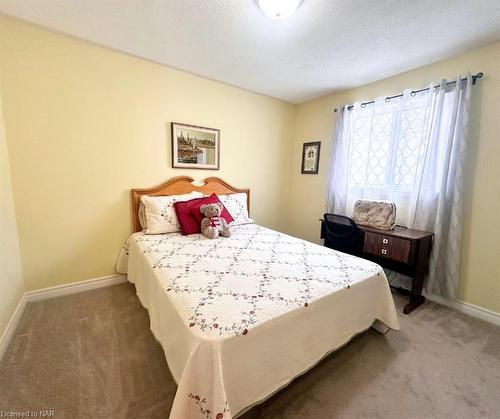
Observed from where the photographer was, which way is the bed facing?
facing the viewer and to the right of the viewer

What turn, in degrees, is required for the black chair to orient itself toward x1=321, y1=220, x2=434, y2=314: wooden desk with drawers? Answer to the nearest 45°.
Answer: approximately 45° to its right

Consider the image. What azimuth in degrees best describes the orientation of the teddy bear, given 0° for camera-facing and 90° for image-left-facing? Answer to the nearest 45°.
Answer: approximately 315°

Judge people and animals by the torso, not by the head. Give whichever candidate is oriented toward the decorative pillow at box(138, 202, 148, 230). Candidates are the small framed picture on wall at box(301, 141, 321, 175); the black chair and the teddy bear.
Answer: the small framed picture on wall

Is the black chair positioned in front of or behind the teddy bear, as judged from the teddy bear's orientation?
in front

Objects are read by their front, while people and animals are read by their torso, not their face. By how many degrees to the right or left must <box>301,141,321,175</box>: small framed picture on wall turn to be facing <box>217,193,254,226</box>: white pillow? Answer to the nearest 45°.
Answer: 0° — it already faces it

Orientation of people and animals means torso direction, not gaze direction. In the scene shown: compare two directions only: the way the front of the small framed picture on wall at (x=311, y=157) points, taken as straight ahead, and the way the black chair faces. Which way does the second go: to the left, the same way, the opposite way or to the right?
the opposite way

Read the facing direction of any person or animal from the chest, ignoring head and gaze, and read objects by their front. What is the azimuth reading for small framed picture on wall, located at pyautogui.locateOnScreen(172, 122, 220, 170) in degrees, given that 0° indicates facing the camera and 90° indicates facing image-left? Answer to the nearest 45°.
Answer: approximately 315°

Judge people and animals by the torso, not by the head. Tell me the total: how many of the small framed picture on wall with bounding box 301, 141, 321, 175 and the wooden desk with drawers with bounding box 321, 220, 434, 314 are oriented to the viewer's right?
0

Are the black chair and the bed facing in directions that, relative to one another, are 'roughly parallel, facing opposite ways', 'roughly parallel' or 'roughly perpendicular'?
roughly perpendicular

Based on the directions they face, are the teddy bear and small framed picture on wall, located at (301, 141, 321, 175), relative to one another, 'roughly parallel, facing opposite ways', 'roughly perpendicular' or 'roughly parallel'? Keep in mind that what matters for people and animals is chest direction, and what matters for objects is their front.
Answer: roughly perpendicular

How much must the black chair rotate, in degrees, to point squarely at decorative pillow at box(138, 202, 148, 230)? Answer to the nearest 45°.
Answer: approximately 135° to its left

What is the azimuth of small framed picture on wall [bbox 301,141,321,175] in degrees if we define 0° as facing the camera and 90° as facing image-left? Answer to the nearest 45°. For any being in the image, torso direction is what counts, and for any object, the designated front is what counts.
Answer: approximately 45°

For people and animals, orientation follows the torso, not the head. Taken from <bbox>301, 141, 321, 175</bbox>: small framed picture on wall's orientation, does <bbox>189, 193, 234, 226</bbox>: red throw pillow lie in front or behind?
in front

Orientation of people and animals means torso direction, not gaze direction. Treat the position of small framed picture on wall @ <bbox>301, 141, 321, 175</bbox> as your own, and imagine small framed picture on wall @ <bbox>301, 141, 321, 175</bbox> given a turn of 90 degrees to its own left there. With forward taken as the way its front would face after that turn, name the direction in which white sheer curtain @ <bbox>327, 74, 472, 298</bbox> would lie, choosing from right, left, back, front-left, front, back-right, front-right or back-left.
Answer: front

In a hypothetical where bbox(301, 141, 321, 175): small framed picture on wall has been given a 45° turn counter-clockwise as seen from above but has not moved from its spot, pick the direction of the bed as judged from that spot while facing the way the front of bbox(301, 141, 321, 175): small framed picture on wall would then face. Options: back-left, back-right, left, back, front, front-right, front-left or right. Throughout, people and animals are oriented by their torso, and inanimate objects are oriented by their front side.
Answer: front

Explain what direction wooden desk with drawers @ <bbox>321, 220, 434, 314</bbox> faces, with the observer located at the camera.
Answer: facing the viewer and to the left of the viewer

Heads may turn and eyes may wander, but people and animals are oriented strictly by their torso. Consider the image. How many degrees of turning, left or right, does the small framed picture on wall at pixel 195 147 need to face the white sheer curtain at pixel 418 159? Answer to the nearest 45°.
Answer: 0° — it already faces it
